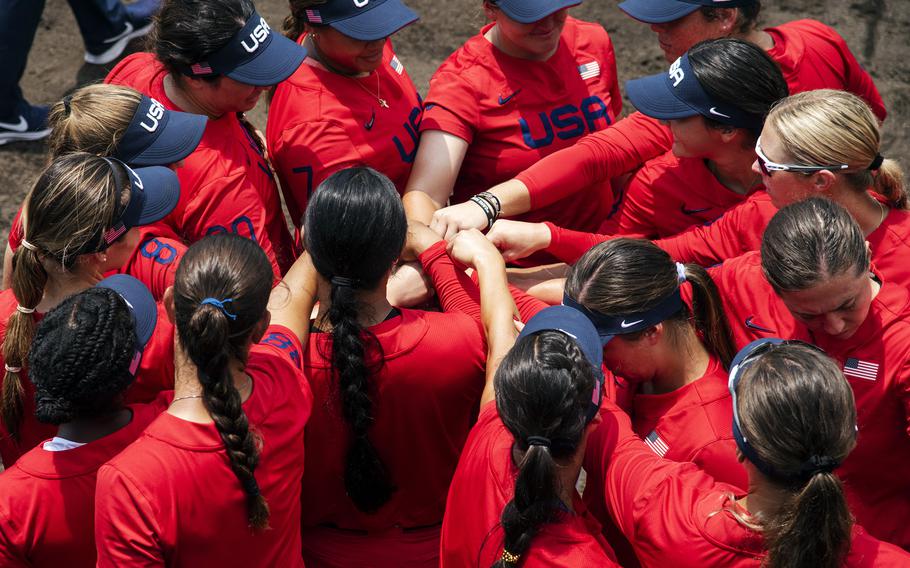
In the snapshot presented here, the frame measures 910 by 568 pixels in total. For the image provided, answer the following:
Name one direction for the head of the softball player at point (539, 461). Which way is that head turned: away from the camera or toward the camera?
away from the camera

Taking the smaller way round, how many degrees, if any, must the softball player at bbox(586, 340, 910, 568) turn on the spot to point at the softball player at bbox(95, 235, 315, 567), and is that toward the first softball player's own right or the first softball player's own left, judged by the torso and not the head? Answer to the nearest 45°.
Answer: approximately 45° to the first softball player's own left

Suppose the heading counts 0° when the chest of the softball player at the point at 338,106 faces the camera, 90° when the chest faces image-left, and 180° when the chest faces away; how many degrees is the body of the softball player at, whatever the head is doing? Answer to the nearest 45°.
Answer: approximately 315°

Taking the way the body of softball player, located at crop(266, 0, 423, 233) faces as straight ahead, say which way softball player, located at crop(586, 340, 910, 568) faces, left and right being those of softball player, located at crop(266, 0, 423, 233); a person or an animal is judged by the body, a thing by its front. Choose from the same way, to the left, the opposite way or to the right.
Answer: the opposite way

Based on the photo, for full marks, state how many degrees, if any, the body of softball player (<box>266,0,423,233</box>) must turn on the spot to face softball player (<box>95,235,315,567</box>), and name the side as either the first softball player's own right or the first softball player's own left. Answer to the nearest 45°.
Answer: approximately 45° to the first softball player's own right

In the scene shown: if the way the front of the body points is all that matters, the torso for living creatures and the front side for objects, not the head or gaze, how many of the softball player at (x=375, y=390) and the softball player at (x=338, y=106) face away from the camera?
1

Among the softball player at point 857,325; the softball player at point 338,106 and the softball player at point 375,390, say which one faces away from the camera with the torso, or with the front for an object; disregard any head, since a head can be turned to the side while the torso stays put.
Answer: the softball player at point 375,390

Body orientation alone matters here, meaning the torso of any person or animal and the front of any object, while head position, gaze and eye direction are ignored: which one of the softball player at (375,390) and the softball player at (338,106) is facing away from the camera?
the softball player at (375,390)

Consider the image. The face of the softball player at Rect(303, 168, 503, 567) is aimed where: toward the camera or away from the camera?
away from the camera

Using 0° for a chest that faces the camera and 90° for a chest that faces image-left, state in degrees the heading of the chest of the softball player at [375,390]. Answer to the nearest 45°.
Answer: approximately 180°

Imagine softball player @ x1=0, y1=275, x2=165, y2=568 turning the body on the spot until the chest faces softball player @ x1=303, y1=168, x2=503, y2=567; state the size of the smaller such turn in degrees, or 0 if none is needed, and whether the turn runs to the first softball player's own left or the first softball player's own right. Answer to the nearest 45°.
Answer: approximately 45° to the first softball player's own right

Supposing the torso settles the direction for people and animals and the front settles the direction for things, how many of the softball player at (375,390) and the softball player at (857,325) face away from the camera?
1

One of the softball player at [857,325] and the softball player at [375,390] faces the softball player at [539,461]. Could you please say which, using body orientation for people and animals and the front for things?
the softball player at [857,325]
